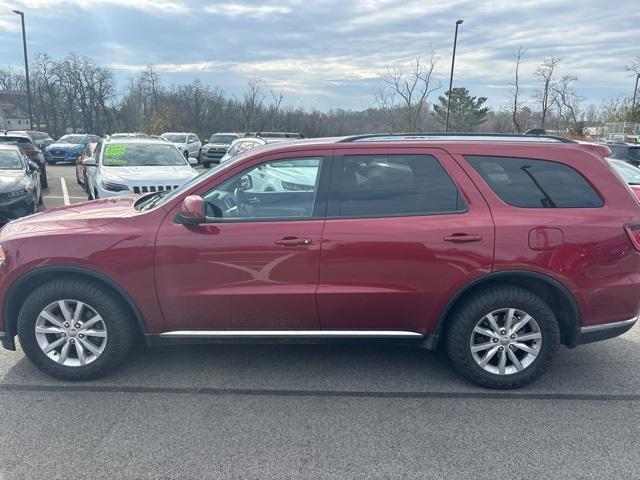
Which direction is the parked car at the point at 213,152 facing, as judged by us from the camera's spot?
facing the viewer and to the left of the viewer

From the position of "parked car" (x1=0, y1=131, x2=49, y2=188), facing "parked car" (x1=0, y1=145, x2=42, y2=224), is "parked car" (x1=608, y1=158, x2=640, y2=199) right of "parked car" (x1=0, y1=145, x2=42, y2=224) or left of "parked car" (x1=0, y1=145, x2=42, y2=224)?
left

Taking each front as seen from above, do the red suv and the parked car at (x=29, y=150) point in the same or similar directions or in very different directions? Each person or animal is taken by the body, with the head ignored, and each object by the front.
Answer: very different directions

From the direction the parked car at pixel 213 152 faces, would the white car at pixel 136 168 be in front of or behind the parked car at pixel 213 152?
in front

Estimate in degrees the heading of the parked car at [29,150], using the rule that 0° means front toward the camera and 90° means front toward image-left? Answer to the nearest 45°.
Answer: approximately 315°

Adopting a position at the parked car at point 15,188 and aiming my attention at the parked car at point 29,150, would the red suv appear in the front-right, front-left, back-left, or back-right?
back-right

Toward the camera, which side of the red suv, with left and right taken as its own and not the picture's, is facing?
left

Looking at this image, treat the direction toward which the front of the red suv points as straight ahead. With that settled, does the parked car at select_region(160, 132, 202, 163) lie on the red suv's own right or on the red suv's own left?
on the red suv's own right

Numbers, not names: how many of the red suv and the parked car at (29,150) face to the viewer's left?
1

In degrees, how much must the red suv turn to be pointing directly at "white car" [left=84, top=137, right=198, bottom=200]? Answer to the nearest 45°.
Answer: approximately 45° to its right

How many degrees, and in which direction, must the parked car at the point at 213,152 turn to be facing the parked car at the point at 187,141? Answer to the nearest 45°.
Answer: approximately 90° to its right

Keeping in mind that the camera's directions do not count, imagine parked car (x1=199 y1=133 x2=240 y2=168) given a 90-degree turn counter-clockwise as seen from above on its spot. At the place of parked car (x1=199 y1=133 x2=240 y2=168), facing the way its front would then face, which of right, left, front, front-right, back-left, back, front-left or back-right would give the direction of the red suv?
front-right

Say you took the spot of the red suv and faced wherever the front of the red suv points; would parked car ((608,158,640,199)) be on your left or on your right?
on your right
